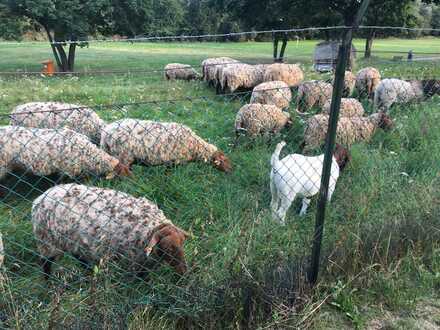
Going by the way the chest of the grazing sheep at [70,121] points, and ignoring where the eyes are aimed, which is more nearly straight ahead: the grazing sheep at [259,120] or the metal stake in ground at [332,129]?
the grazing sheep

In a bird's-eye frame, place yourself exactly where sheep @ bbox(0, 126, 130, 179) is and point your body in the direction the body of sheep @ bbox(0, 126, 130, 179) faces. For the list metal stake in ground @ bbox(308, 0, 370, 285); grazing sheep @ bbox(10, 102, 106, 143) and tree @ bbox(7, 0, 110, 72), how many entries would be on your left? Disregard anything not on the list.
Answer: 2

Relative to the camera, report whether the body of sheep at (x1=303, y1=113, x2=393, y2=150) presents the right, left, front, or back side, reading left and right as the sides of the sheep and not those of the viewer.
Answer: right

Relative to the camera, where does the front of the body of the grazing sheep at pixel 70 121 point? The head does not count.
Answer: to the viewer's right

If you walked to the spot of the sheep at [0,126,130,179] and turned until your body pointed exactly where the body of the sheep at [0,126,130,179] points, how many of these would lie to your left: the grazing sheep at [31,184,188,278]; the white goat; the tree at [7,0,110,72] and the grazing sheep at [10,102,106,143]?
2

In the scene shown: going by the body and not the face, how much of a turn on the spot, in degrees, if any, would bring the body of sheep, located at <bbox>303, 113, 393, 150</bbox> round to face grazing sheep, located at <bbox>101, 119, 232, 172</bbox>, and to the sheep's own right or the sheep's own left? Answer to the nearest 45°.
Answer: approximately 135° to the sheep's own right

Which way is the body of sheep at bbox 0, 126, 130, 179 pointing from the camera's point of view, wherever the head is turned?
to the viewer's right

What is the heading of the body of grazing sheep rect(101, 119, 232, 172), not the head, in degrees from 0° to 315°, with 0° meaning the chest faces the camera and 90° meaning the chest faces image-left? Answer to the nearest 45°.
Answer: approximately 270°
